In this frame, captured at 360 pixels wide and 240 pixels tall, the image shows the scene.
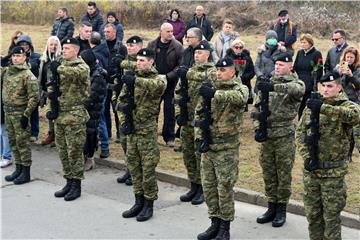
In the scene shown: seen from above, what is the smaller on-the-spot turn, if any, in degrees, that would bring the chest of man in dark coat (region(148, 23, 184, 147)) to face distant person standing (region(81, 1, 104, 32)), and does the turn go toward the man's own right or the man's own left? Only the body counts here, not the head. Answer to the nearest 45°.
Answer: approximately 135° to the man's own right

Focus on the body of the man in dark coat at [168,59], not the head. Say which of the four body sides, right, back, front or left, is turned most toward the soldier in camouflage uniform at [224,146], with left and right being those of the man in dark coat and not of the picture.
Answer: front

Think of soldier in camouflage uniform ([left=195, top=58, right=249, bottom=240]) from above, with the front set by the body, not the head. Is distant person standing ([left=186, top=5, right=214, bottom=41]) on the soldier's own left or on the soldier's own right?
on the soldier's own right

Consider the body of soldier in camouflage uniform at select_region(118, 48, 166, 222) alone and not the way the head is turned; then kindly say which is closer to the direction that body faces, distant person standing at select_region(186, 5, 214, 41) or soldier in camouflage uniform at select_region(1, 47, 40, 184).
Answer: the soldier in camouflage uniform

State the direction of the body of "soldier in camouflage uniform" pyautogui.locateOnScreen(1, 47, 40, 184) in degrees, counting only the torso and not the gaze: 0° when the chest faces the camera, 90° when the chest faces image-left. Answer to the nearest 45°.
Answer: approximately 45°

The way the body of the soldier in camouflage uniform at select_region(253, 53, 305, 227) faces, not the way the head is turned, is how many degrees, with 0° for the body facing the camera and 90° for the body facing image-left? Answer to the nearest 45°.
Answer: approximately 45°

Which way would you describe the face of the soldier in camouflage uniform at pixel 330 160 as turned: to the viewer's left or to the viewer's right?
to the viewer's left

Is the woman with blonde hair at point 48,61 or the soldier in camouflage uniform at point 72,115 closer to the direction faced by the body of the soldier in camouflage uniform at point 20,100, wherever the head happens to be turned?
the soldier in camouflage uniform

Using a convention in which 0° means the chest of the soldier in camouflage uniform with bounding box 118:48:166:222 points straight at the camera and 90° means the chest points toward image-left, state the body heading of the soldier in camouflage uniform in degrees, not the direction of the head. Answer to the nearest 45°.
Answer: approximately 45°

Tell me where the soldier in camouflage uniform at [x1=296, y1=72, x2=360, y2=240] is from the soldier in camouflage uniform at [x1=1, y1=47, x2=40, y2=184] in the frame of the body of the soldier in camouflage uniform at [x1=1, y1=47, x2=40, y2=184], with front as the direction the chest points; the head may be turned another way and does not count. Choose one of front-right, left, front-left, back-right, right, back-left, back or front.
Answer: left

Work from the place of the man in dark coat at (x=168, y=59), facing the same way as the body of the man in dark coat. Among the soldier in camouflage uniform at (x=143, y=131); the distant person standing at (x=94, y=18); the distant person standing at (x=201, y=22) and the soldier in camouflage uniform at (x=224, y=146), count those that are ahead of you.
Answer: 2

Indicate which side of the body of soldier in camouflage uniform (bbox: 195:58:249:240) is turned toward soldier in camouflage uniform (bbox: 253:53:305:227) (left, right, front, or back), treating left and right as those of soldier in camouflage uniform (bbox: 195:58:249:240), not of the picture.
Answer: back
